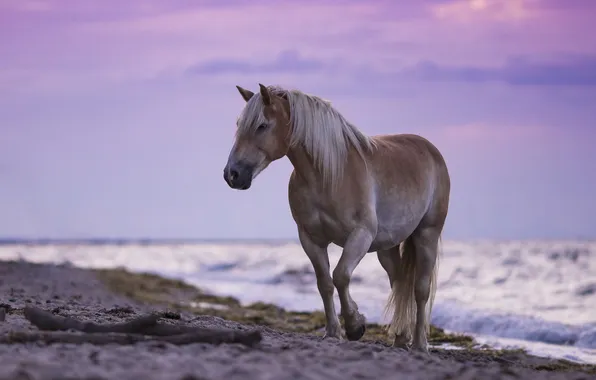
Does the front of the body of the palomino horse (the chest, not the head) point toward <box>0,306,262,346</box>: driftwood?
yes

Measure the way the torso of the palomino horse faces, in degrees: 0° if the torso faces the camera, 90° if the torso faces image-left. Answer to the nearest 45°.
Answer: approximately 45°
